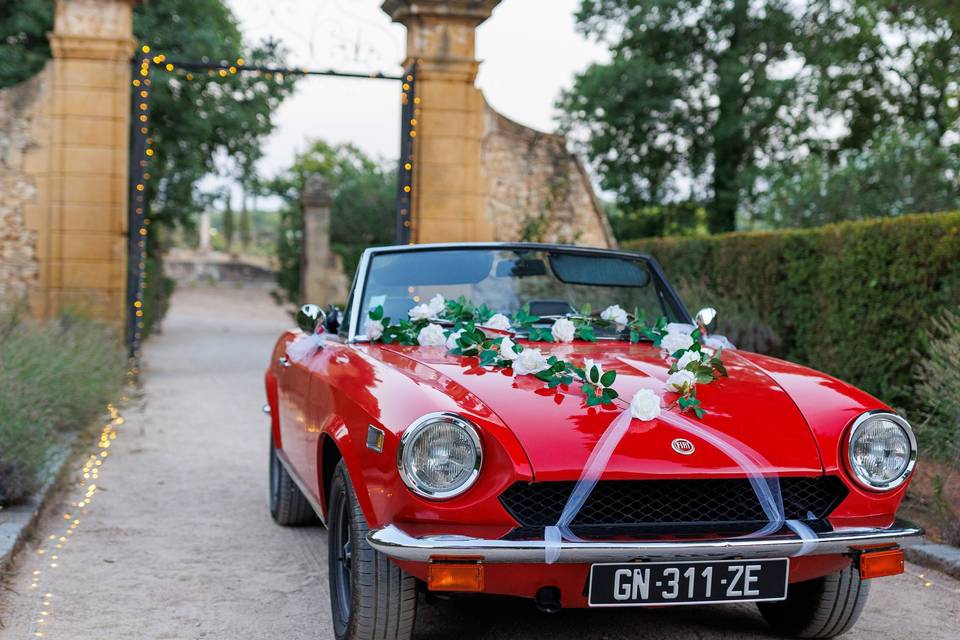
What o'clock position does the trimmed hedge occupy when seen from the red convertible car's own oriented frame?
The trimmed hedge is roughly at 8 o'clock from the red convertible car.

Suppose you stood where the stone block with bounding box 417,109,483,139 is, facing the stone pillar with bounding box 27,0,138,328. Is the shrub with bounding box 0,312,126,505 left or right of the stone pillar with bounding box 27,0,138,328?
left

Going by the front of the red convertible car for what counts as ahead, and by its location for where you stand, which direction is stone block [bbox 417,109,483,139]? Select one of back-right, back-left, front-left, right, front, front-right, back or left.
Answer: back-left

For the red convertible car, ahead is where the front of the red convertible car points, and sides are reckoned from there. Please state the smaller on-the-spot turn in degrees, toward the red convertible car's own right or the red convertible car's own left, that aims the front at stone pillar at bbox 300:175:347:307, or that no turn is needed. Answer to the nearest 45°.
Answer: approximately 135° to the red convertible car's own left

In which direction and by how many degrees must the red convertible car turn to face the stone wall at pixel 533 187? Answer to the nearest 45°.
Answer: approximately 135° to its left

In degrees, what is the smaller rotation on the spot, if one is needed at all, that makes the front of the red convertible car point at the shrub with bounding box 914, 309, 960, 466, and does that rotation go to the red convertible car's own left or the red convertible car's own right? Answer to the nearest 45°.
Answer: approximately 90° to the red convertible car's own left

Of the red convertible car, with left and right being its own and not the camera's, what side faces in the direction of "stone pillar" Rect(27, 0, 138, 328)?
back

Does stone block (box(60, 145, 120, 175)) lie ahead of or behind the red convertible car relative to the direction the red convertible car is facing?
behind

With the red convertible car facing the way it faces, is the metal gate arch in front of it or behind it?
behind

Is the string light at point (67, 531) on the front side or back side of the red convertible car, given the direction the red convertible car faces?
on the back side

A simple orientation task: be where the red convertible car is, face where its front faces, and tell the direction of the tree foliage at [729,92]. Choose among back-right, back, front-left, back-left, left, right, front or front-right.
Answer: back-left

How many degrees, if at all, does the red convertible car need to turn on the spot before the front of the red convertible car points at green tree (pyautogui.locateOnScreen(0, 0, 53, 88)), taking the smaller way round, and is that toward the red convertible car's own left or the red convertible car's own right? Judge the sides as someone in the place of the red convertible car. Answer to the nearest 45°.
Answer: approximately 180°

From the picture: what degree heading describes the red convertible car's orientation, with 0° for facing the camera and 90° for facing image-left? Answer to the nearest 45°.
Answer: approximately 315°
